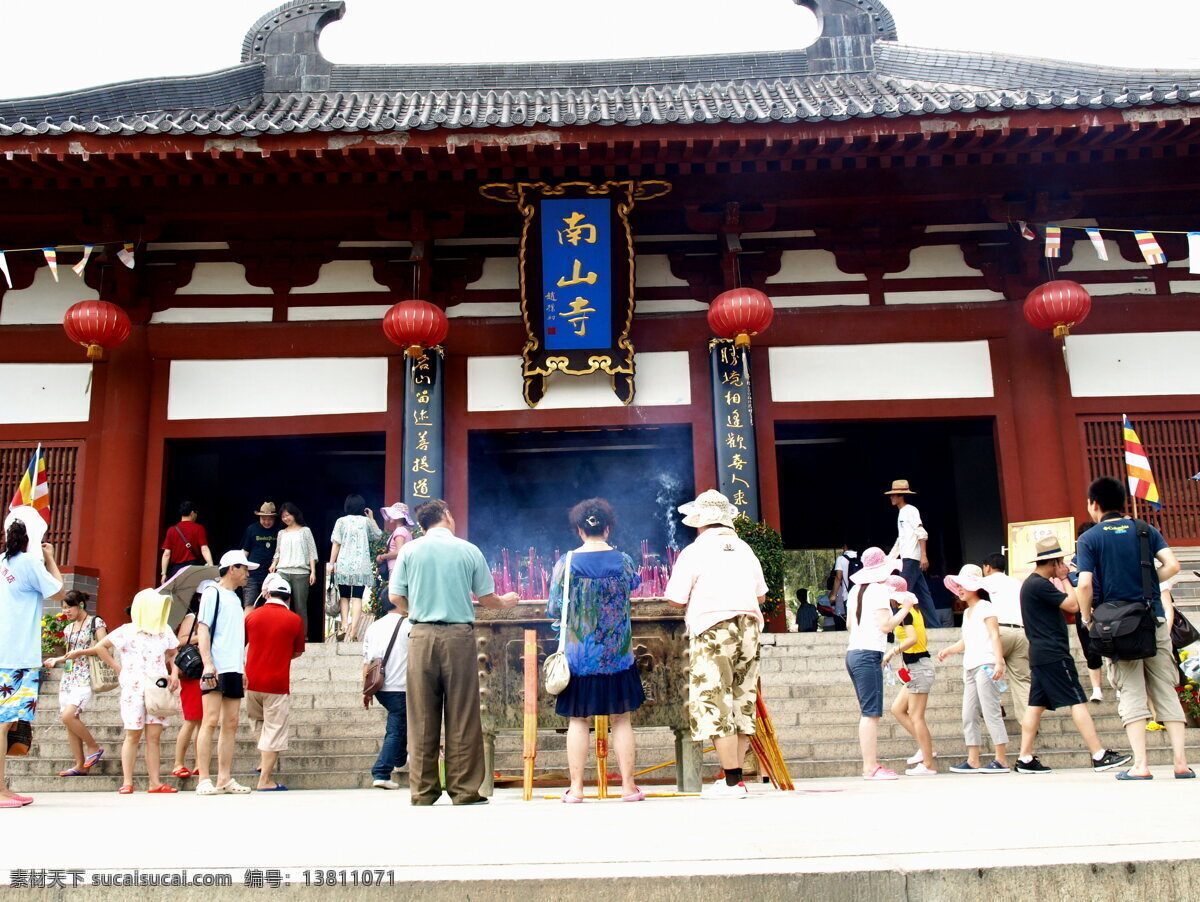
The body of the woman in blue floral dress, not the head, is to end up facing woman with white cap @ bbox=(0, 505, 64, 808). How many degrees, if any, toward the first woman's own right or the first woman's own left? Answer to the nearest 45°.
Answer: approximately 90° to the first woman's own left

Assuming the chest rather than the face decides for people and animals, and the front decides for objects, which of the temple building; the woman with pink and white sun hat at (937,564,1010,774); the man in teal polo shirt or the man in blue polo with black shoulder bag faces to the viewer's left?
the woman with pink and white sun hat

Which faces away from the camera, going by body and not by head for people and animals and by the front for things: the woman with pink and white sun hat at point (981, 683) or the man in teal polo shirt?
the man in teal polo shirt

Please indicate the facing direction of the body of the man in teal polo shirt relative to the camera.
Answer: away from the camera

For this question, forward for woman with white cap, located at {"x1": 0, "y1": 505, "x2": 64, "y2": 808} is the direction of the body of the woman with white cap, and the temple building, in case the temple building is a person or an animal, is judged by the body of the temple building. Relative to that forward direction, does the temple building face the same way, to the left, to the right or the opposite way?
the opposite way

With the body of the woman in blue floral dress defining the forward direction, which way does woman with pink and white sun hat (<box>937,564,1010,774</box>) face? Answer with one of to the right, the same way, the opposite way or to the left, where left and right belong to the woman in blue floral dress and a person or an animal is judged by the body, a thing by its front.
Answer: to the left

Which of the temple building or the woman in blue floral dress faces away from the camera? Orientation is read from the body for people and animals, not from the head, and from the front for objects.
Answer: the woman in blue floral dress

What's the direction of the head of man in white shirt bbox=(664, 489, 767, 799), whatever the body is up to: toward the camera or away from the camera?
away from the camera

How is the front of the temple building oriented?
toward the camera

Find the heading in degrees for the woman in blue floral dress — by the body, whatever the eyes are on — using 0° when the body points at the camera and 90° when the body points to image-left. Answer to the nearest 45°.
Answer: approximately 180°

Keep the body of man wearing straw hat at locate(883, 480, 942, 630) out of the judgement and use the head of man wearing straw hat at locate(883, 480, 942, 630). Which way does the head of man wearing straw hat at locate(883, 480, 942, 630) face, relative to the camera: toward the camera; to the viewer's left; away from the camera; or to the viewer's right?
to the viewer's left

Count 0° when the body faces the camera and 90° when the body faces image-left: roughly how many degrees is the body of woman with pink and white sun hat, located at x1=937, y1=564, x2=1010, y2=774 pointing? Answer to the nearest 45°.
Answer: approximately 90°

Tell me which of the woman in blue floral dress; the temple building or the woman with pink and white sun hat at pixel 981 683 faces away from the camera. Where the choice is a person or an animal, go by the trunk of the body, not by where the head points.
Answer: the woman in blue floral dress

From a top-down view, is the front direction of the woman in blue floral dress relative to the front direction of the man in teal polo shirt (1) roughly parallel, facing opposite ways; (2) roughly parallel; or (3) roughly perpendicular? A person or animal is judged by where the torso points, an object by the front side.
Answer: roughly parallel

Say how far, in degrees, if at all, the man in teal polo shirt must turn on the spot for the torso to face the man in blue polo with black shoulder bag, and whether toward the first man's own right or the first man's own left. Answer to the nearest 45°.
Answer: approximately 90° to the first man's own right

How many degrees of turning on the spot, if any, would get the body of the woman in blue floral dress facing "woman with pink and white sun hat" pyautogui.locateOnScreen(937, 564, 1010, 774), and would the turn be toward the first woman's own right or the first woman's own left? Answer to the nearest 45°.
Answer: approximately 45° to the first woman's own right
